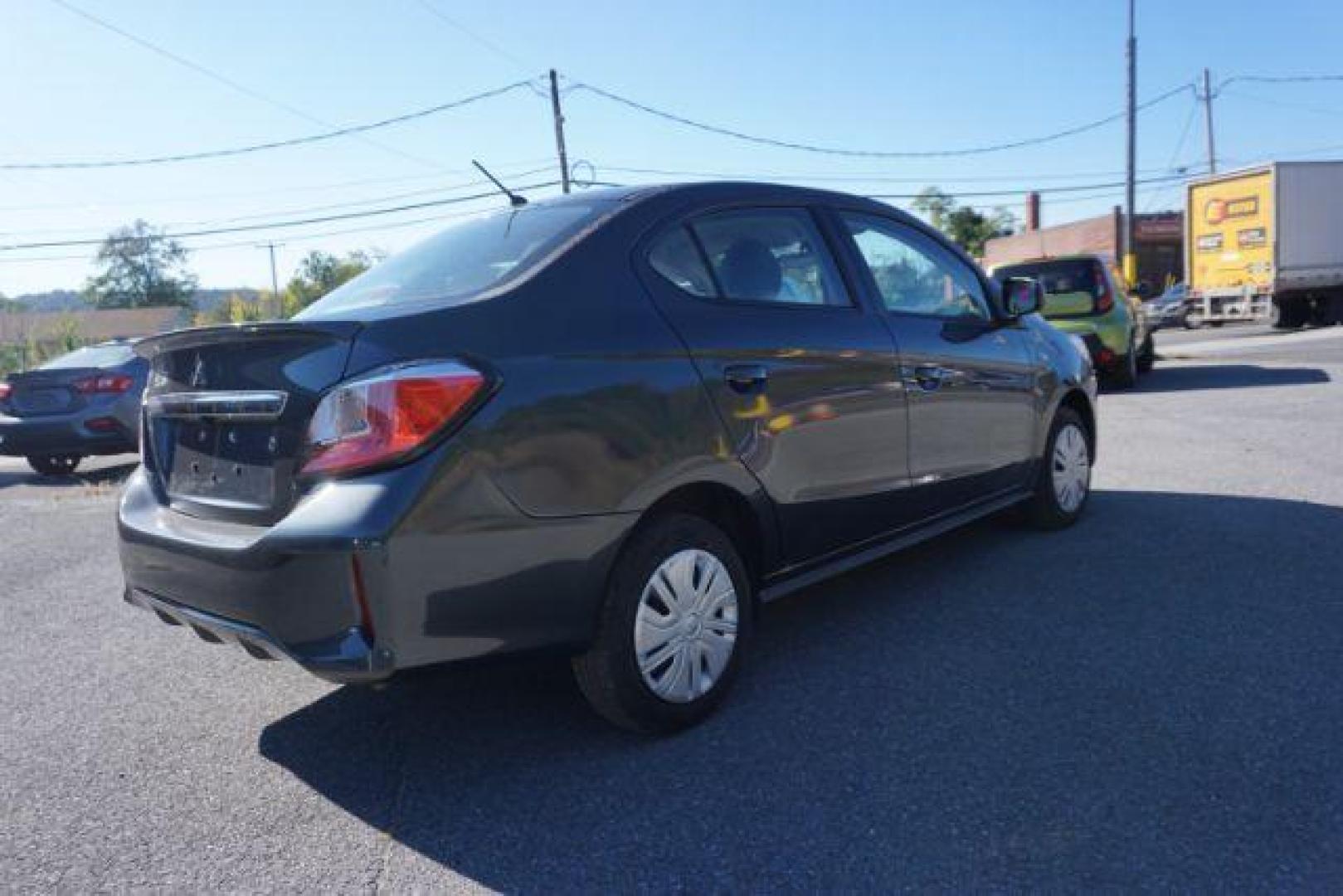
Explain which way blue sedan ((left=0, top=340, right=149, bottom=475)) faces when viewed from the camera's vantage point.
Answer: facing away from the viewer and to the right of the viewer

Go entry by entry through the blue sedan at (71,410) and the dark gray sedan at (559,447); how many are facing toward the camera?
0

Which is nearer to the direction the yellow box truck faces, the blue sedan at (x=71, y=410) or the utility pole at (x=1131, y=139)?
the utility pole

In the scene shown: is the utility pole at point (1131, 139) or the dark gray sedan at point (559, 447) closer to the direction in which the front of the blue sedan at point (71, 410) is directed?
the utility pole

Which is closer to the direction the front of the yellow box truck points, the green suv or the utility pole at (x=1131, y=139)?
the utility pole

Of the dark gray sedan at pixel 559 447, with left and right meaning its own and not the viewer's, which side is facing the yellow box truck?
front

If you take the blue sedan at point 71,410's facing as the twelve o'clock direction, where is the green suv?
The green suv is roughly at 2 o'clock from the blue sedan.

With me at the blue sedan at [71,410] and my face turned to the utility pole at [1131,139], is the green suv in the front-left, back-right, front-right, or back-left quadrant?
front-right

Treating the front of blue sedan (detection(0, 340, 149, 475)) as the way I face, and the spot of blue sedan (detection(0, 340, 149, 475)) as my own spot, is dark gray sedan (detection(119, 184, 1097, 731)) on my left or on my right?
on my right

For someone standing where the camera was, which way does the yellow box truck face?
facing away from the viewer and to the right of the viewer

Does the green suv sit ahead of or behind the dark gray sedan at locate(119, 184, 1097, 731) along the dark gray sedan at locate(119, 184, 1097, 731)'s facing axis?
ahead

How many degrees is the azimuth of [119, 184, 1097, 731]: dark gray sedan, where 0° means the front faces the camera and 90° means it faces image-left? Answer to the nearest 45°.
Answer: approximately 225°

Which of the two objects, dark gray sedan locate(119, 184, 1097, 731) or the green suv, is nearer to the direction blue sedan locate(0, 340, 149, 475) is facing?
the green suv
